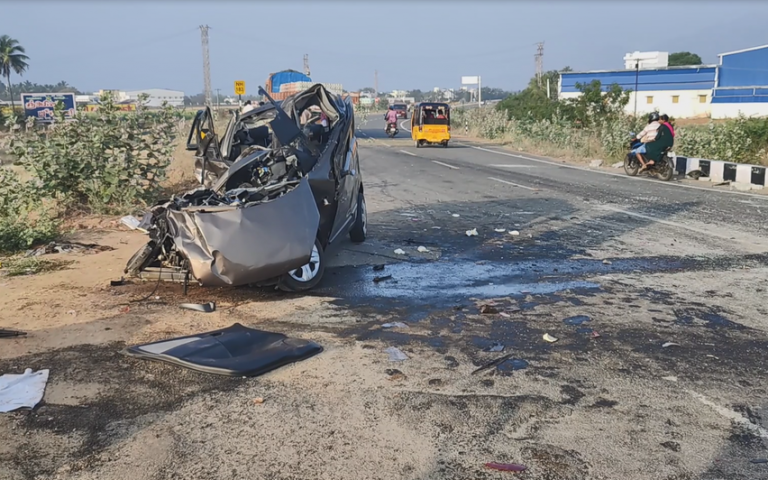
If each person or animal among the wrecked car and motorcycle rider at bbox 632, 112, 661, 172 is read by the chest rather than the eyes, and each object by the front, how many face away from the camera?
0

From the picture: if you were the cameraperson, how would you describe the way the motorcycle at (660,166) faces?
facing away from the viewer and to the left of the viewer

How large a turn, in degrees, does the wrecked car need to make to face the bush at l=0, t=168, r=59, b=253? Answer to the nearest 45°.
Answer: approximately 90° to its right

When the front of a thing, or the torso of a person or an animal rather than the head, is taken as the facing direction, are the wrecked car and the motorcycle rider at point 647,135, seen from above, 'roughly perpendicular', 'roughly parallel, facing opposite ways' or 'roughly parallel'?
roughly perpendicular

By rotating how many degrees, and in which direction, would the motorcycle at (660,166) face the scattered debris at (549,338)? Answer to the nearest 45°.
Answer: approximately 135° to its left

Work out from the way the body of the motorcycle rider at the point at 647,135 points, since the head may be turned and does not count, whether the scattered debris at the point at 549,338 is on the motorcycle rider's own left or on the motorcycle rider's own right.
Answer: on the motorcycle rider's own left

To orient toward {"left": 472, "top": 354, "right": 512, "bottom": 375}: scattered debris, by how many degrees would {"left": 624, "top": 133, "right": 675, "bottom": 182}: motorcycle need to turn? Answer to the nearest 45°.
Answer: approximately 135° to its left

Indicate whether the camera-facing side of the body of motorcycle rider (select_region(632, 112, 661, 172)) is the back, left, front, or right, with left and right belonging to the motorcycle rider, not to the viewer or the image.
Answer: left

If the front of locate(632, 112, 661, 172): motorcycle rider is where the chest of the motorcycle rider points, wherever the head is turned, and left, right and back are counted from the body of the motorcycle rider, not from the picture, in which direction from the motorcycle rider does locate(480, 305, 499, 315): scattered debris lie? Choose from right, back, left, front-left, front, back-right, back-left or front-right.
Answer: left

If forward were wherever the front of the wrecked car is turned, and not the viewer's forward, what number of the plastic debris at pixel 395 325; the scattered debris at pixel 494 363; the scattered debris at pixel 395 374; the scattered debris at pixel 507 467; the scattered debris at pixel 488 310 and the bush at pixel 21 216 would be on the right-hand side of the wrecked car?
1

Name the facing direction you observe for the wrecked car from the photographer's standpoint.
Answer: facing the viewer and to the left of the viewer

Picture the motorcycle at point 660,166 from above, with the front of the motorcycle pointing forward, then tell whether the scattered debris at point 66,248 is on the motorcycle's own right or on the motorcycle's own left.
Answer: on the motorcycle's own left

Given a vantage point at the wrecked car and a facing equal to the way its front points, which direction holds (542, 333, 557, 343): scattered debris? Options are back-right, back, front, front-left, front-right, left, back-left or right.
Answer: left

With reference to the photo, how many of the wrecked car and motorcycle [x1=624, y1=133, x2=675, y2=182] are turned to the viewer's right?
0

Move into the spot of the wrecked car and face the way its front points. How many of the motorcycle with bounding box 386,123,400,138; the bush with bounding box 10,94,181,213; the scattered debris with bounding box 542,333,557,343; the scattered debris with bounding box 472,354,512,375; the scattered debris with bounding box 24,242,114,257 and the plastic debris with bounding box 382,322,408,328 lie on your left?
3

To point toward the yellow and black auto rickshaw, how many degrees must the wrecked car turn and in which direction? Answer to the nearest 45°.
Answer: approximately 135° to its right
